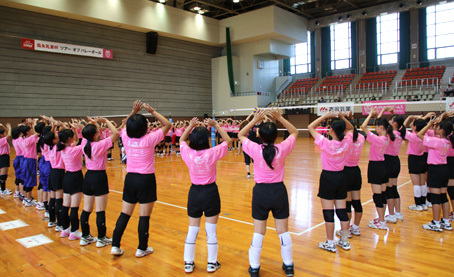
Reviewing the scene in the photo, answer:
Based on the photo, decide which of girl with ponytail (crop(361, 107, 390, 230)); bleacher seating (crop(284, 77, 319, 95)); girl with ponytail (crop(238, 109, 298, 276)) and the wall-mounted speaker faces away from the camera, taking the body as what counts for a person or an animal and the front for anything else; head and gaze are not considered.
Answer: girl with ponytail (crop(238, 109, 298, 276))

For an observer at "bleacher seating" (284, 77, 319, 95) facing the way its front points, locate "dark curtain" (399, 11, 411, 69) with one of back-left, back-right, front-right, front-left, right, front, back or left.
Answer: back-left

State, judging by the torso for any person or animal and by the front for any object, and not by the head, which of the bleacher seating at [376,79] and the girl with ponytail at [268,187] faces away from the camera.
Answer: the girl with ponytail

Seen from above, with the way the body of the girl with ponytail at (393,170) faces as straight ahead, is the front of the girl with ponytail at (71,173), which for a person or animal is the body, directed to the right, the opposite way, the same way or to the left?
to the right

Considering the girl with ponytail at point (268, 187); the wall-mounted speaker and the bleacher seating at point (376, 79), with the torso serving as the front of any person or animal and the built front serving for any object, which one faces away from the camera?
the girl with ponytail

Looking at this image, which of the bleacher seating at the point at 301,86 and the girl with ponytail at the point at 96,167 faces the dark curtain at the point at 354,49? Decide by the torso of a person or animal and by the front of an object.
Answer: the girl with ponytail

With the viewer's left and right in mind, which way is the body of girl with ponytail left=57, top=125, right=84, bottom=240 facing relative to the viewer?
facing away from the viewer and to the right of the viewer

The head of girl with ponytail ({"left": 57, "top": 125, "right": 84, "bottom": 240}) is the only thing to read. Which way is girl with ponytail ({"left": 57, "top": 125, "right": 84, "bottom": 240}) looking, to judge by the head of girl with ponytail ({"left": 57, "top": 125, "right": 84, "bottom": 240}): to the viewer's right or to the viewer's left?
to the viewer's right

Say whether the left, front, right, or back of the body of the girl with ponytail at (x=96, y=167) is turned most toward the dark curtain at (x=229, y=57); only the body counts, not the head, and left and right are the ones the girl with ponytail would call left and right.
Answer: front

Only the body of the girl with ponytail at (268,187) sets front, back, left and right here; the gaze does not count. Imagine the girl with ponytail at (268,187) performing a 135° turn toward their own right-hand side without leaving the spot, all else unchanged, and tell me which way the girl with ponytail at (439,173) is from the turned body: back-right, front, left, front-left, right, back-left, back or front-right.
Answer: left

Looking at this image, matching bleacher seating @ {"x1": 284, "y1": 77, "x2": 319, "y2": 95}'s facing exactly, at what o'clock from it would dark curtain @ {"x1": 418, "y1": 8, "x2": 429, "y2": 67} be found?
The dark curtain is roughly at 8 o'clock from the bleacher seating.

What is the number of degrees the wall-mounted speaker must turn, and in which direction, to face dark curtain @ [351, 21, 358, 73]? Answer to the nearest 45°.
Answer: approximately 45° to its left
